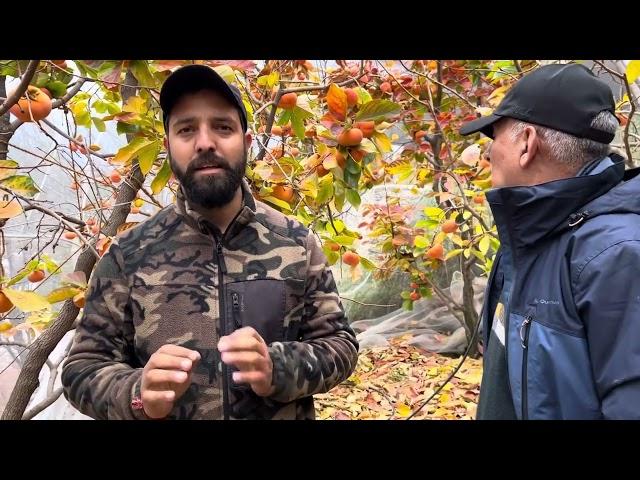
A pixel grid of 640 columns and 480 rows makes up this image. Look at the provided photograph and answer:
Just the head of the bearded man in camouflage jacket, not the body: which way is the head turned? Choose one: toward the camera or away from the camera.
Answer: toward the camera

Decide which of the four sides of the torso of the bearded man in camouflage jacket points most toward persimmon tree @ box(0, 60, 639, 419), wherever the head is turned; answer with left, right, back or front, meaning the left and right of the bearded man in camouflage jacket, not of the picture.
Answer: back

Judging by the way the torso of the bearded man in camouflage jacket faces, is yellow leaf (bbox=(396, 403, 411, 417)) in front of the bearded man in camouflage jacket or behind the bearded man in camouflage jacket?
behind

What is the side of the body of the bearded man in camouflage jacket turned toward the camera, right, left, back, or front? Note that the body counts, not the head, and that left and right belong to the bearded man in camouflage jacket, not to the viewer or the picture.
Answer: front

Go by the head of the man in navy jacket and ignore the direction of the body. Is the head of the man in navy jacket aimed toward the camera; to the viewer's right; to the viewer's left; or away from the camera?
to the viewer's left
